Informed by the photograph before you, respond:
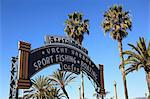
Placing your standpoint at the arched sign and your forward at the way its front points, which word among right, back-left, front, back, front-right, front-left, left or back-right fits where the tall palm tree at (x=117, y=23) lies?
left

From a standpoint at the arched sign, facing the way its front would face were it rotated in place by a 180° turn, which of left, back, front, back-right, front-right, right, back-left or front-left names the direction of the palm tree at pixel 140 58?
right

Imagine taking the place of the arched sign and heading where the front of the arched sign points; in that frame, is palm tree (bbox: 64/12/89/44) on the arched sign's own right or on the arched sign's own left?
on the arched sign's own left

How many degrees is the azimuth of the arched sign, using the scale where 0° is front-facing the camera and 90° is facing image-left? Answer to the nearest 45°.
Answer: approximately 315°
